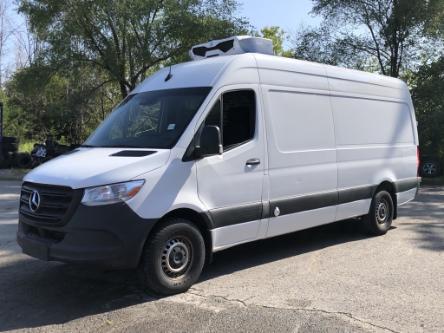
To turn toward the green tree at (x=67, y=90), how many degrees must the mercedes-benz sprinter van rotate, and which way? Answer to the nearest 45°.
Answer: approximately 135° to its right

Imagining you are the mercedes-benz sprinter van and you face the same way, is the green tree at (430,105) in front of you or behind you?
behind

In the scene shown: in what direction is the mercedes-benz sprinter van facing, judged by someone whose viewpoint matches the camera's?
facing the viewer and to the left of the viewer

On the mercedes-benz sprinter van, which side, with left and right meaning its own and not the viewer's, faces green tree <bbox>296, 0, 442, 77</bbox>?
back

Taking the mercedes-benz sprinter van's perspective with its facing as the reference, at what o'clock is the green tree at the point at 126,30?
The green tree is roughly at 4 o'clock from the mercedes-benz sprinter van.
